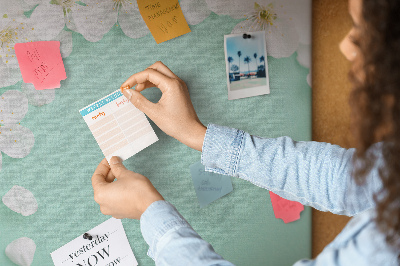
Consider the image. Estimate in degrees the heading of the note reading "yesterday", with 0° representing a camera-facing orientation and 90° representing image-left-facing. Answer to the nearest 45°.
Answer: approximately 0°

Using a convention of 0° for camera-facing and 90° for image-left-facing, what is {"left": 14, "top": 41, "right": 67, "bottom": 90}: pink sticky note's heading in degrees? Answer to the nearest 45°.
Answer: approximately 0°
